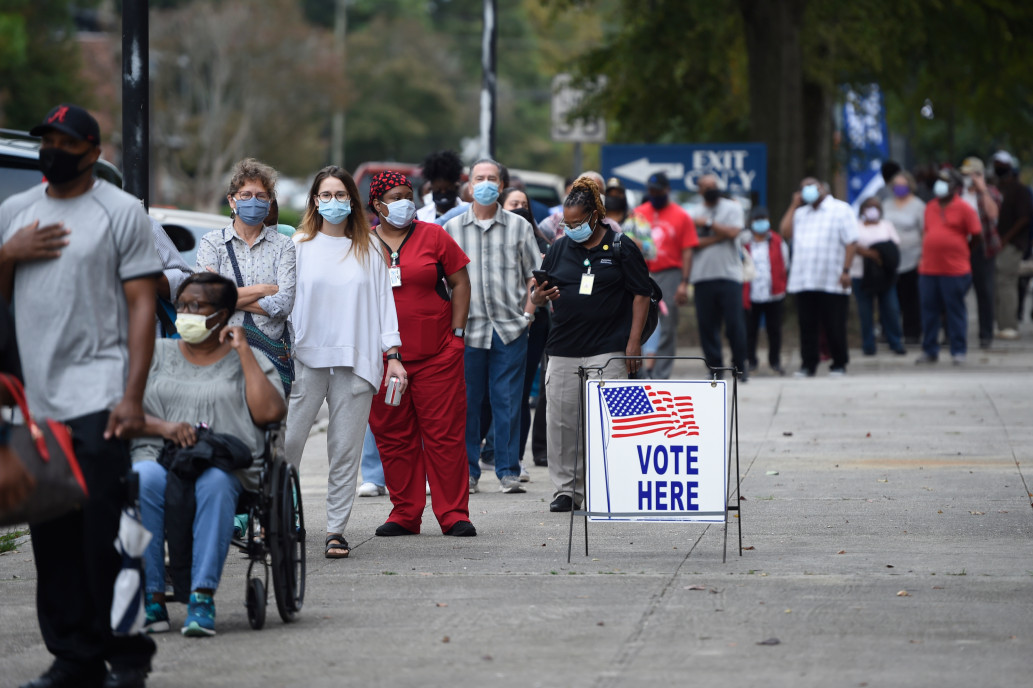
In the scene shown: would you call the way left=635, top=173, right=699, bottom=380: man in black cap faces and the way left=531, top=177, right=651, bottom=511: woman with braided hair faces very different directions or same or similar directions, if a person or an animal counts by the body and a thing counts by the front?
same or similar directions

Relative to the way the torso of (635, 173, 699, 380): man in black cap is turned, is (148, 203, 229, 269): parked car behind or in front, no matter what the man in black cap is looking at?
in front

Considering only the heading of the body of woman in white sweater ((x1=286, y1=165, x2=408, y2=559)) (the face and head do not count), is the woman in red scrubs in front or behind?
behind

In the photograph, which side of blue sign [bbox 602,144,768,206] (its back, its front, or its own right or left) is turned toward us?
front

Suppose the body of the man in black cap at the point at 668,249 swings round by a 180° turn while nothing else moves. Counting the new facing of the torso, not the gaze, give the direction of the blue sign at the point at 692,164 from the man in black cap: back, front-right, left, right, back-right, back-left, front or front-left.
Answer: front-left

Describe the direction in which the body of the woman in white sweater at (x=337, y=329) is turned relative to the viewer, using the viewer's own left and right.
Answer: facing the viewer

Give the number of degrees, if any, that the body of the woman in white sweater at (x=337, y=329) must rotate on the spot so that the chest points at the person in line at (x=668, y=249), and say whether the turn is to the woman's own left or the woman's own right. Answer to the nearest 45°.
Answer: approximately 135° to the woman's own left

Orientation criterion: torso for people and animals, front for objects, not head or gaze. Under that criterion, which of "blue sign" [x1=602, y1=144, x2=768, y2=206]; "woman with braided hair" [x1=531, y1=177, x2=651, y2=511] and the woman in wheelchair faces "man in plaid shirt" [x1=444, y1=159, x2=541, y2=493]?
the blue sign

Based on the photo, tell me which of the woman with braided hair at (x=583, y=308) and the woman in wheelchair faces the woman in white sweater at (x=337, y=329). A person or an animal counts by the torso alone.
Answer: the woman with braided hair at (x=583, y=308)

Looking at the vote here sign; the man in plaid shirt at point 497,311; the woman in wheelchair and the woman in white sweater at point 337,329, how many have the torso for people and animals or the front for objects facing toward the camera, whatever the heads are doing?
4

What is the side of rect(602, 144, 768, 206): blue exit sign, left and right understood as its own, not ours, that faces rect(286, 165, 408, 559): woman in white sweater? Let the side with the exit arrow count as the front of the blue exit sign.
front

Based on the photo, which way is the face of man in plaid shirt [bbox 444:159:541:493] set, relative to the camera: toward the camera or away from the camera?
toward the camera
